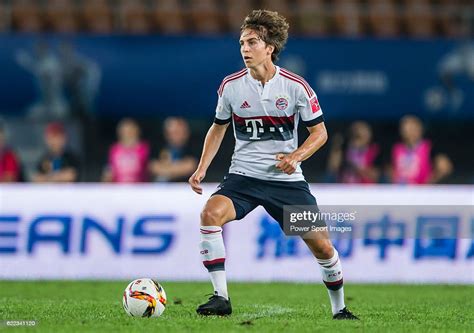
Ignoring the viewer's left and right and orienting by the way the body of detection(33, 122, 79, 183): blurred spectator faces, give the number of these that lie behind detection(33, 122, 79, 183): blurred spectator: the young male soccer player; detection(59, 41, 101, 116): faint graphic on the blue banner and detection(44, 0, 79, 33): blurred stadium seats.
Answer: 2

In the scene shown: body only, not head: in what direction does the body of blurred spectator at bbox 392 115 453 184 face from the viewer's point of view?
toward the camera

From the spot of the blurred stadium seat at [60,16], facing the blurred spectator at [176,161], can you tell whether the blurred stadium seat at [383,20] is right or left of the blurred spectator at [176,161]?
left

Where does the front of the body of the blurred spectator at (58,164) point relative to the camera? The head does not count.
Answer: toward the camera

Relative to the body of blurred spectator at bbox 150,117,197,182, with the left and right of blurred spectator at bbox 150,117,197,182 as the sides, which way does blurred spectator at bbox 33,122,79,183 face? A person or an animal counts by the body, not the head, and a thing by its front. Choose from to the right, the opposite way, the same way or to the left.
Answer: the same way

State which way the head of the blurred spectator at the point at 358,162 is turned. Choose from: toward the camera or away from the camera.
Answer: toward the camera

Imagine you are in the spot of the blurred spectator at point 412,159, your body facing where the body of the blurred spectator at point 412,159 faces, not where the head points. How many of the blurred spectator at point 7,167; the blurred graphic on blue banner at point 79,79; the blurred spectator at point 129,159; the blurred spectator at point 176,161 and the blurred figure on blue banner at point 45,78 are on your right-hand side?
5

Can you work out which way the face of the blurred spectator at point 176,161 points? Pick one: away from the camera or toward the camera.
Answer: toward the camera

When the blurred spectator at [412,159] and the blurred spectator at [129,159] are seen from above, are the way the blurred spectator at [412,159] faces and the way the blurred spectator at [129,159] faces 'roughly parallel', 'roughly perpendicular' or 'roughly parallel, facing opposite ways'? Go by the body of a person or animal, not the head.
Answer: roughly parallel

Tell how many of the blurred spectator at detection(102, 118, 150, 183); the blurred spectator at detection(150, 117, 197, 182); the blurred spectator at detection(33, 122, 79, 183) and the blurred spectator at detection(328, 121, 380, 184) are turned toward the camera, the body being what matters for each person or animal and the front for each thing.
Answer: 4

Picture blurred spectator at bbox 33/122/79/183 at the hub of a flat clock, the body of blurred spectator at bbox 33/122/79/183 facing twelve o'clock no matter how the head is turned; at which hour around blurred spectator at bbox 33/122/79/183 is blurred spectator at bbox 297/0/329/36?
blurred spectator at bbox 297/0/329/36 is roughly at 8 o'clock from blurred spectator at bbox 33/122/79/183.

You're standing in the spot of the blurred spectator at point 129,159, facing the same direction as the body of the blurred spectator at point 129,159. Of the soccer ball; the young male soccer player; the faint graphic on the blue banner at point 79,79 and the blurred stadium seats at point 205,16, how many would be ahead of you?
2

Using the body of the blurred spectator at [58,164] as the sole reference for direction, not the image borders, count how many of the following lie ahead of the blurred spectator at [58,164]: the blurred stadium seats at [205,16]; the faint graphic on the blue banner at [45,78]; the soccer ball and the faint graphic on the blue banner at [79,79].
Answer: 1

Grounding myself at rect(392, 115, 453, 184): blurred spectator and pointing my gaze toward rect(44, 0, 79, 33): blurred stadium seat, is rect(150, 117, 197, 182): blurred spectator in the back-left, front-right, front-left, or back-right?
front-left

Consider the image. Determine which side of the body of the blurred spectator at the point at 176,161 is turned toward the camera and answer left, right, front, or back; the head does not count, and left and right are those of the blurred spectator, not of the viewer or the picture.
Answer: front
